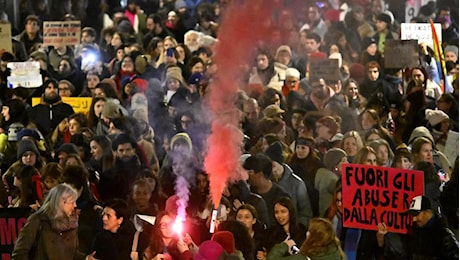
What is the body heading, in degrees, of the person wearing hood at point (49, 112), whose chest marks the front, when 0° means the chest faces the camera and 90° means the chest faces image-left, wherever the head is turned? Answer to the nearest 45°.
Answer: approximately 0°
